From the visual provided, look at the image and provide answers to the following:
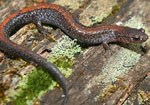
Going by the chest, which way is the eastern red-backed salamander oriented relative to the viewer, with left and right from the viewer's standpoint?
facing to the right of the viewer

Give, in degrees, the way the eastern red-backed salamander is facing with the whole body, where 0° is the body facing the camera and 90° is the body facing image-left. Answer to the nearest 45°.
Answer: approximately 270°
